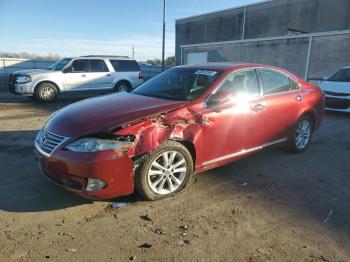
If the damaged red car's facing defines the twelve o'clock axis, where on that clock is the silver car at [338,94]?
The silver car is roughly at 6 o'clock from the damaged red car.

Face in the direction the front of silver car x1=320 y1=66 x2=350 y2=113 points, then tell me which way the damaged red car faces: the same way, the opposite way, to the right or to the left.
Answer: the same way

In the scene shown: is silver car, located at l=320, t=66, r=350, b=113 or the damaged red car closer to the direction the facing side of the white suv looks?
the damaged red car

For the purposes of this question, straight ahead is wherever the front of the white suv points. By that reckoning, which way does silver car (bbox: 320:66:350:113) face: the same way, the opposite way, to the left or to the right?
the same way

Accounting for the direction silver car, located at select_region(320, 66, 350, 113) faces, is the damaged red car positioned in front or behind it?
in front

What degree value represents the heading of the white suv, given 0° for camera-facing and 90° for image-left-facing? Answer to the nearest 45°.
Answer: approximately 45°

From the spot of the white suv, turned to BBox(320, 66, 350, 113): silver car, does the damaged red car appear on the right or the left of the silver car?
right

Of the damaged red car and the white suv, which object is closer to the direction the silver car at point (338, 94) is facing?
the damaged red car

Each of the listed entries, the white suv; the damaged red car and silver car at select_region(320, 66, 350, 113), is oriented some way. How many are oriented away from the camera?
0

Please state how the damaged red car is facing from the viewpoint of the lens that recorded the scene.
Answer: facing the viewer and to the left of the viewer

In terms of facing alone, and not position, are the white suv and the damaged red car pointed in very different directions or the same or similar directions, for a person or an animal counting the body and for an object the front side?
same or similar directions

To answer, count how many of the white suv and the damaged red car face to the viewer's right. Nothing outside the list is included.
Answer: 0
